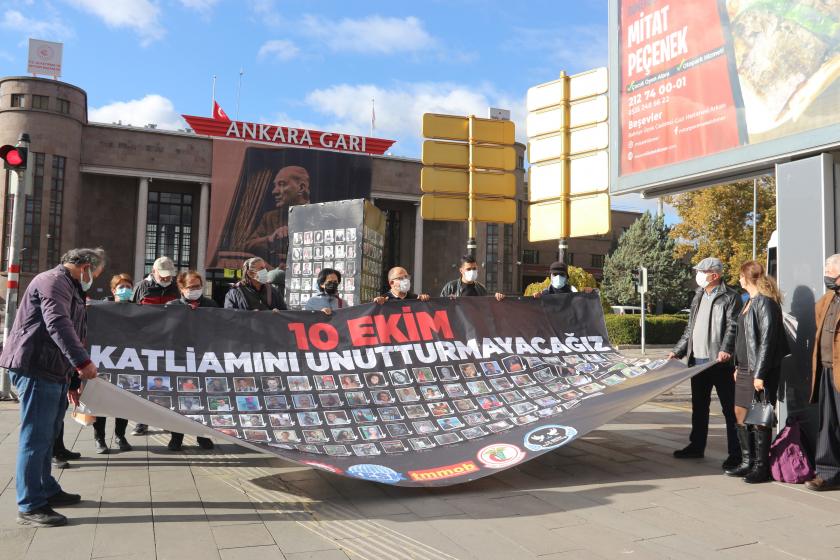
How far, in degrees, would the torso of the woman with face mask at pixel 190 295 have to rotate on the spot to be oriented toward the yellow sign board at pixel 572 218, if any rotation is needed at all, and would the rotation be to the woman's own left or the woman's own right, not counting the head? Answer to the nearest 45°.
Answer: approximately 90° to the woman's own left

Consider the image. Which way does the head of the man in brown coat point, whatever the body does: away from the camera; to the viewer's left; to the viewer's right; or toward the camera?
to the viewer's left

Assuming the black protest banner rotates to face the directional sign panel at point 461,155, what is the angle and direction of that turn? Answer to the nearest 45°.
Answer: approximately 180°

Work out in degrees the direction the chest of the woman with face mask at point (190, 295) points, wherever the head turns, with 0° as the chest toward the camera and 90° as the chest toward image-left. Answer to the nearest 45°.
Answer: approximately 0°

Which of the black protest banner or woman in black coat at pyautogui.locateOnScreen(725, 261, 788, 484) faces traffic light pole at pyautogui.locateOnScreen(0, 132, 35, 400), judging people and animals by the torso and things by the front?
the woman in black coat

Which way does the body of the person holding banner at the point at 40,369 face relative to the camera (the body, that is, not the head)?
to the viewer's right

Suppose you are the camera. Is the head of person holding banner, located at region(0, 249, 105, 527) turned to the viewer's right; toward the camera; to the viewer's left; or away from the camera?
to the viewer's right

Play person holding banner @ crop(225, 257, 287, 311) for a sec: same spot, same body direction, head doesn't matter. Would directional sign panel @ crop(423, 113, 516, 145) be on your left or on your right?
on your left

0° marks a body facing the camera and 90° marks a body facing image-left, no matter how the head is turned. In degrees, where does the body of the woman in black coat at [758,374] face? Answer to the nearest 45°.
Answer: approximately 90°

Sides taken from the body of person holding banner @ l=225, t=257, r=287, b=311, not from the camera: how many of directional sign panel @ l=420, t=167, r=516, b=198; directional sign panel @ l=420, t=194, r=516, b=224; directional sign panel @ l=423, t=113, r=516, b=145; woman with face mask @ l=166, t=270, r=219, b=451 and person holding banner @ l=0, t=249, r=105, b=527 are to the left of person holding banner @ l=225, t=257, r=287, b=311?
3
